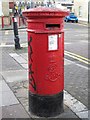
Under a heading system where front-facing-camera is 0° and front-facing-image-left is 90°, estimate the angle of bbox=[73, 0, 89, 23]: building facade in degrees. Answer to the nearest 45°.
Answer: approximately 45°

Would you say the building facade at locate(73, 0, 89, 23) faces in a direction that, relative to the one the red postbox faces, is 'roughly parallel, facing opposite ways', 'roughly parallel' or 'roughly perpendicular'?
roughly perpendicular

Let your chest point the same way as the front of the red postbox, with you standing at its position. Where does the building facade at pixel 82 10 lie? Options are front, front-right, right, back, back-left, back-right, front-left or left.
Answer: back-left

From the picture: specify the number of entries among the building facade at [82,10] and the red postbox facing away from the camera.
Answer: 0

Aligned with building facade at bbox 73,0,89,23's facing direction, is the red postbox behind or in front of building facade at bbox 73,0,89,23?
in front
